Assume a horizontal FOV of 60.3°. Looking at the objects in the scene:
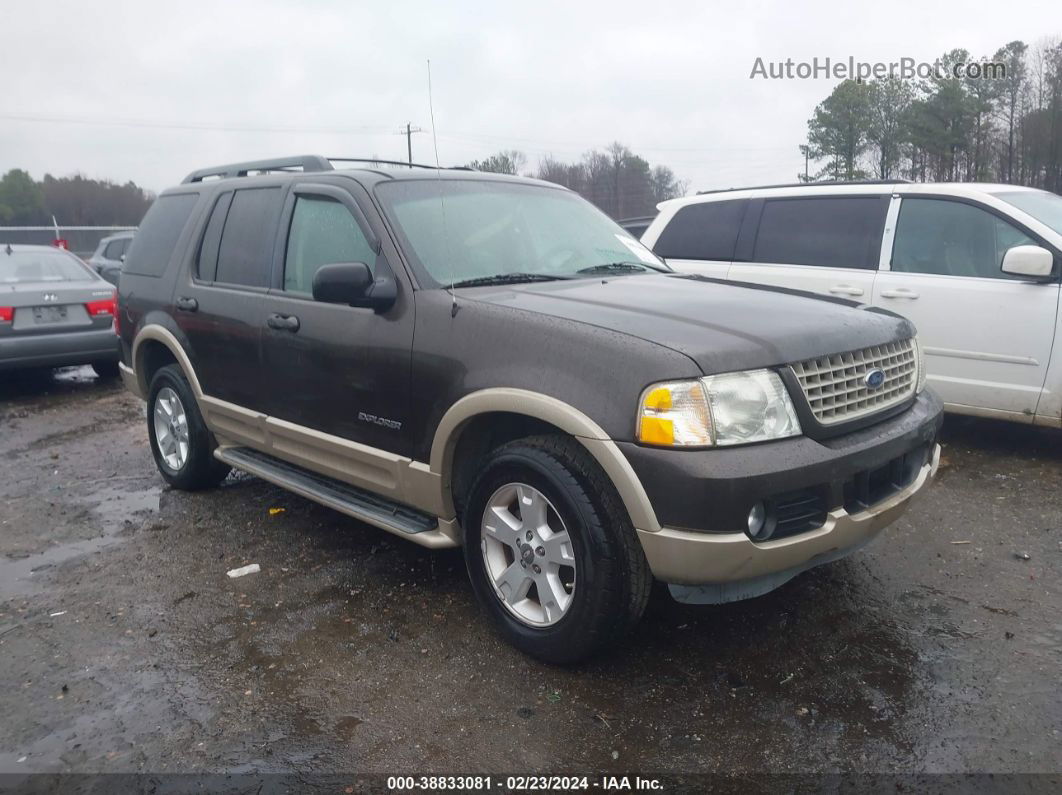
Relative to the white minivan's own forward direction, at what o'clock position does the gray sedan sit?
The gray sedan is roughly at 6 o'clock from the white minivan.

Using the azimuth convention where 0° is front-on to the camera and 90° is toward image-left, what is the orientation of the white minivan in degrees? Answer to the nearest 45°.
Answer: approximately 270°

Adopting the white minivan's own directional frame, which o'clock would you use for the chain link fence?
The chain link fence is roughly at 7 o'clock from the white minivan.

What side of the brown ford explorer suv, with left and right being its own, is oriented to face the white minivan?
left

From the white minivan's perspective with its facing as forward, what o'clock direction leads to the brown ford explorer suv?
The brown ford explorer suv is roughly at 4 o'clock from the white minivan.

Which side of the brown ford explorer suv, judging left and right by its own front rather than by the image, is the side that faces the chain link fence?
back

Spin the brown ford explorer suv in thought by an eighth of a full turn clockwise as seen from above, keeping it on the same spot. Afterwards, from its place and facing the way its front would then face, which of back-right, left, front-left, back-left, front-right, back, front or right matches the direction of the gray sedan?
back-right

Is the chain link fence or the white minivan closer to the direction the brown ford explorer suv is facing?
the white minivan

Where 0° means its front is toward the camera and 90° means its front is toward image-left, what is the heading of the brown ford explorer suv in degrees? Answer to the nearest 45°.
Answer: approximately 315°
